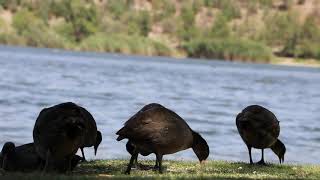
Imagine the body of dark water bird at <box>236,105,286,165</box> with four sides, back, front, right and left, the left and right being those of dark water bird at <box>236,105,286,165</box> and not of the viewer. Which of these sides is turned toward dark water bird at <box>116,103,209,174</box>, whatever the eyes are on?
back

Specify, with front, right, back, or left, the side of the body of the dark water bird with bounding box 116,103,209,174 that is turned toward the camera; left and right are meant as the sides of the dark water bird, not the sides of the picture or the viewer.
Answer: right

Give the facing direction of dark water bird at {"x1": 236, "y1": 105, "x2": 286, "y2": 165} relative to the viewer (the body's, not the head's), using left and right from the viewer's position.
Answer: facing away from the viewer and to the right of the viewer

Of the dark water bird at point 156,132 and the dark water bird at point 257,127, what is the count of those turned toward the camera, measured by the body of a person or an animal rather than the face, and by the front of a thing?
0

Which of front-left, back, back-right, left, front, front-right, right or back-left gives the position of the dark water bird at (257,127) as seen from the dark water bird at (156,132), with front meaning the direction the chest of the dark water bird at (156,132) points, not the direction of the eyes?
front-left

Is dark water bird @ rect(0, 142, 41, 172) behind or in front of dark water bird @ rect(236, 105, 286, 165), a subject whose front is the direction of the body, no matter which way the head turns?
behind

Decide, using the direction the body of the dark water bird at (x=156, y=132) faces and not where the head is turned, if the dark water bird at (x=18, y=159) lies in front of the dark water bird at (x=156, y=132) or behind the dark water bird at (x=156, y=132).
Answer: behind
